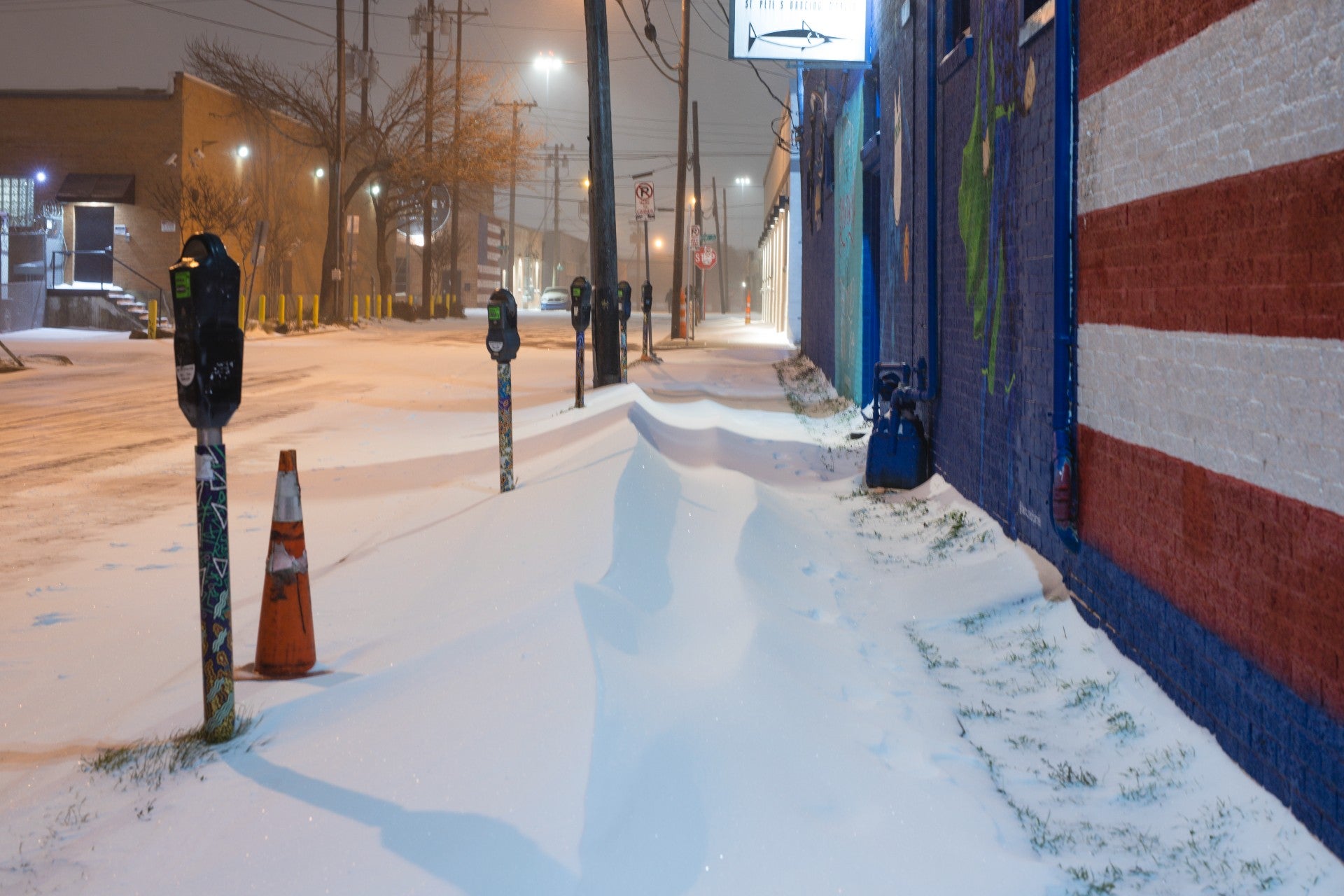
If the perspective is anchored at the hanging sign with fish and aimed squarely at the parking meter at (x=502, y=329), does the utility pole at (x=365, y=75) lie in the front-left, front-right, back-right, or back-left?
back-right

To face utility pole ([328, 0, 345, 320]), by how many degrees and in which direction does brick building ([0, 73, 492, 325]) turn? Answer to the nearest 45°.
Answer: approximately 45° to its left

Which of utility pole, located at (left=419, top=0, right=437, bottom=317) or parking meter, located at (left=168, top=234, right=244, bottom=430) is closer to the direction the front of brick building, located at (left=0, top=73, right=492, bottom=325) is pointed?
the parking meter

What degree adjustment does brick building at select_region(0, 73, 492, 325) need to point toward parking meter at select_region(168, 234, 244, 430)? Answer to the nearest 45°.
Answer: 0° — it already faces it

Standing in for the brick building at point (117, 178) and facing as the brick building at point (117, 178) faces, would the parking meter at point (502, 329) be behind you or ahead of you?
ahead

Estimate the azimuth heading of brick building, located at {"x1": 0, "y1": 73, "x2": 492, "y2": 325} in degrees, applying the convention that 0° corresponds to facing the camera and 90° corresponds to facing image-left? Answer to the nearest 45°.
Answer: approximately 0°

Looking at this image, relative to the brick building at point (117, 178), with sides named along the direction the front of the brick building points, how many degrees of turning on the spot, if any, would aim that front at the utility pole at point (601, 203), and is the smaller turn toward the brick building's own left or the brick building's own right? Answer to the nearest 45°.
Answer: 0° — it already faces it
